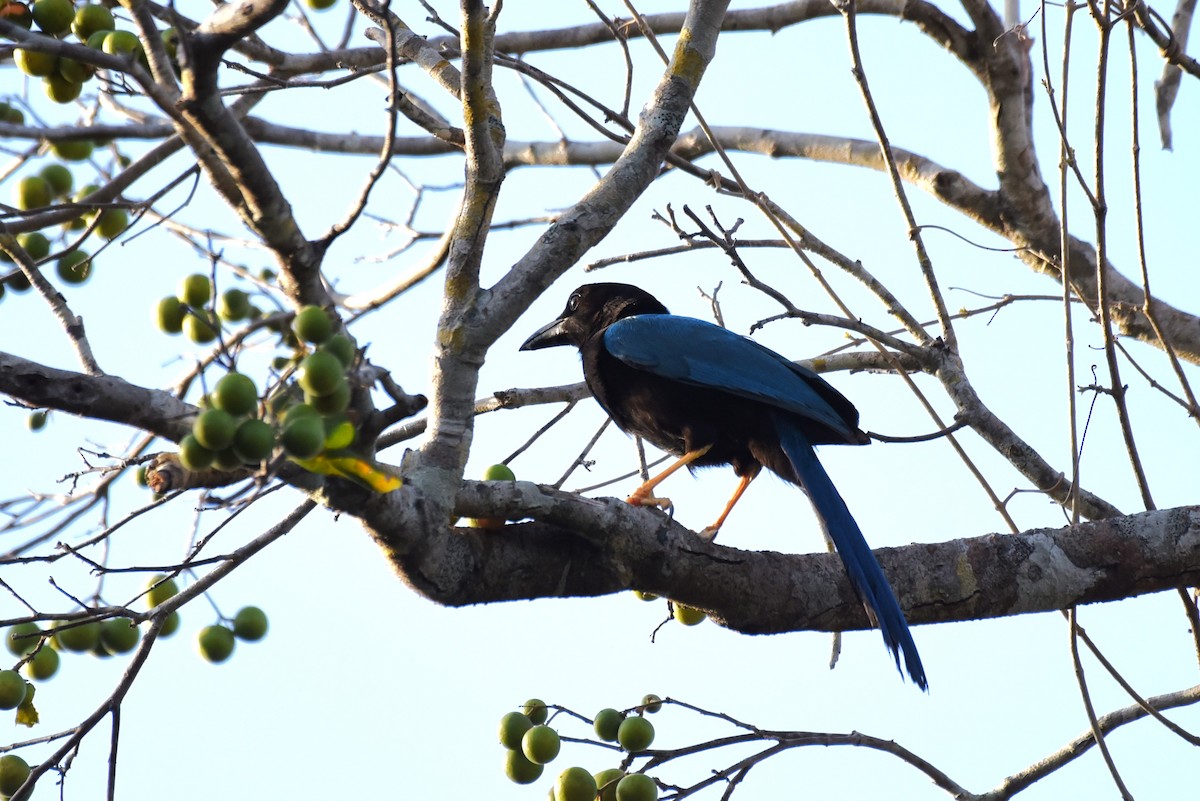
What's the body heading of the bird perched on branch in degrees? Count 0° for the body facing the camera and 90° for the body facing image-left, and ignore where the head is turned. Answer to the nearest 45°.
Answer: approximately 90°

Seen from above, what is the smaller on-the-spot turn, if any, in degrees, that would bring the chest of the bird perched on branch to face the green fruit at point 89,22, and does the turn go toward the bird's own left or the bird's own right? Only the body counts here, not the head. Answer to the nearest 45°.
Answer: approximately 45° to the bird's own left

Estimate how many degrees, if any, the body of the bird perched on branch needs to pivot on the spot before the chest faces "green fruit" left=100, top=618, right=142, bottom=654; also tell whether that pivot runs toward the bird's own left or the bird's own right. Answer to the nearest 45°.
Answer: approximately 45° to the bird's own left

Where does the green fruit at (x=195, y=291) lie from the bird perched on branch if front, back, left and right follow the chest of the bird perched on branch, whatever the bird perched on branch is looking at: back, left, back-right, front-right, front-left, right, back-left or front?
front-left

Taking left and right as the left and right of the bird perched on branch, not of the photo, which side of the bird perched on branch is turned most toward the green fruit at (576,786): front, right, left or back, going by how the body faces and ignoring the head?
left

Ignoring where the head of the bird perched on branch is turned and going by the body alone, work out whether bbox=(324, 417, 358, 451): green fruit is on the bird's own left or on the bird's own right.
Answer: on the bird's own left

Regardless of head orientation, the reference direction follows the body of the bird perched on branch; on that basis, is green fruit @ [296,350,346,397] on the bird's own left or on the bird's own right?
on the bird's own left
